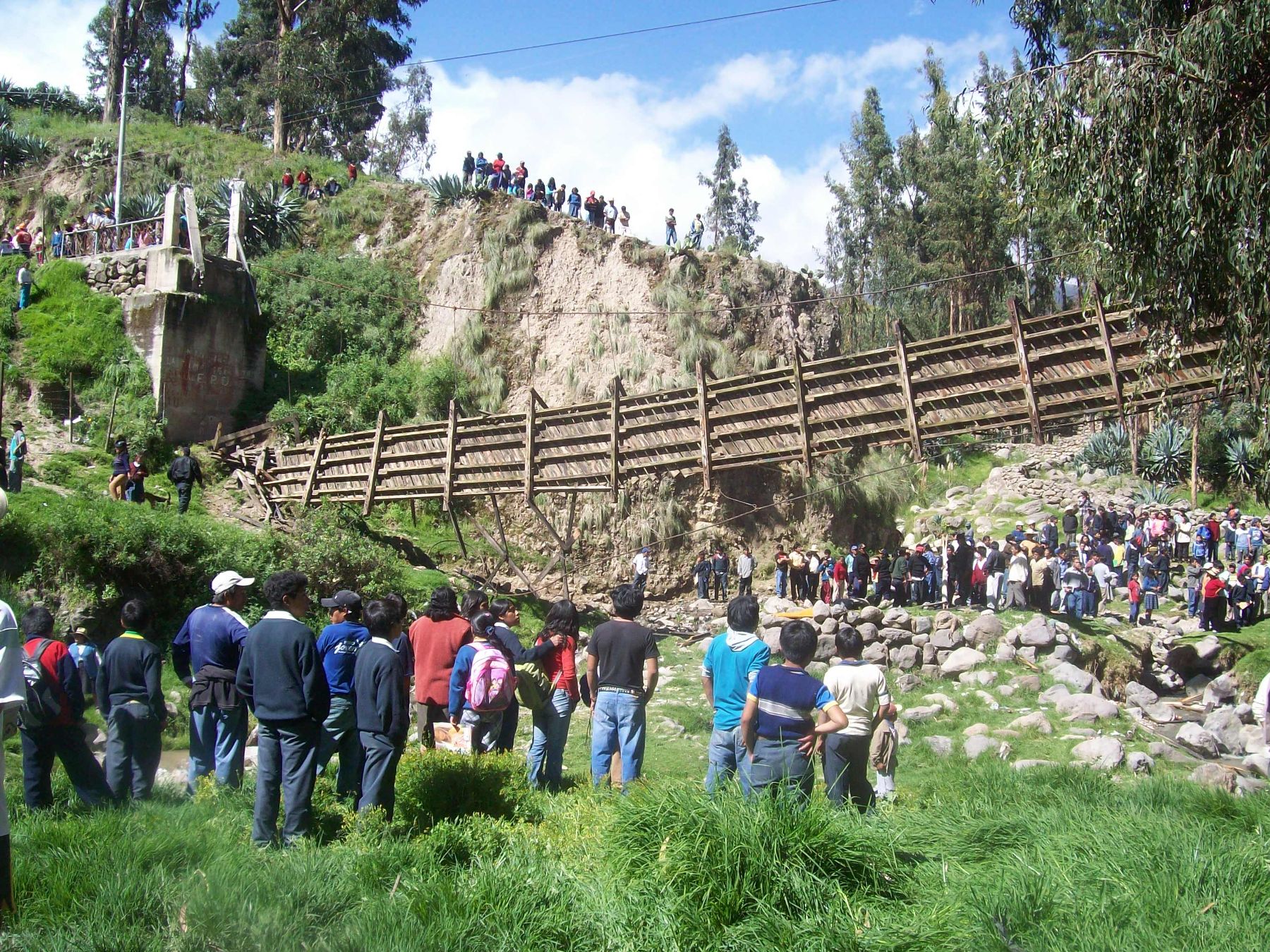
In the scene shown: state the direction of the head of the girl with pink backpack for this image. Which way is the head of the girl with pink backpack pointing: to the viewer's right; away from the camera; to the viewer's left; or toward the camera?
away from the camera

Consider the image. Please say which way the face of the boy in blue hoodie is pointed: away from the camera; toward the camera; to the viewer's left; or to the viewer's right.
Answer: away from the camera

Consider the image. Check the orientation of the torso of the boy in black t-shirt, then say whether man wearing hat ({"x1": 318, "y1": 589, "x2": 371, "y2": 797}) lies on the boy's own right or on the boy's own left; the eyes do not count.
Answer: on the boy's own left

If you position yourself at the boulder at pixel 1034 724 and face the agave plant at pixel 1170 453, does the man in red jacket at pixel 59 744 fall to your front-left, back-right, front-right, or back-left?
back-left

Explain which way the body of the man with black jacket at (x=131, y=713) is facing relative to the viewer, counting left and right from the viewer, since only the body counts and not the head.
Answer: facing away from the viewer

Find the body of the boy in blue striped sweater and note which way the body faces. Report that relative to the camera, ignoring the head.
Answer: away from the camera

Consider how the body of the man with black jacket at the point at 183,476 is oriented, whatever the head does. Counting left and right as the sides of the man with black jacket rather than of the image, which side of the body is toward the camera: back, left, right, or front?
back

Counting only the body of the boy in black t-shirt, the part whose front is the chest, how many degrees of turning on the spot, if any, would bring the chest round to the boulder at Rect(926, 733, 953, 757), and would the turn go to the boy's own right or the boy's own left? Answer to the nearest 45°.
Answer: approximately 45° to the boy's own right

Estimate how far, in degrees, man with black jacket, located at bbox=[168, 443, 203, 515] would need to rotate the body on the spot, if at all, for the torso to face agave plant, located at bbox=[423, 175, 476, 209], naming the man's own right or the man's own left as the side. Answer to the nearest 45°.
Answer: approximately 45° to the man's own right

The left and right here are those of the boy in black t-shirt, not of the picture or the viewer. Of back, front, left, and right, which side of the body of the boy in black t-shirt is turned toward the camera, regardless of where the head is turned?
back

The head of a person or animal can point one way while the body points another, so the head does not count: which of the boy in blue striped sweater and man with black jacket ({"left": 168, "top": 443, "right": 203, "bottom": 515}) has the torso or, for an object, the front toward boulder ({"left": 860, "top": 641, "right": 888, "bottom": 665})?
the boy in blue striped sweater

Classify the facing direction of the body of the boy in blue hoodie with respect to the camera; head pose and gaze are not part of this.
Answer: away from the camera

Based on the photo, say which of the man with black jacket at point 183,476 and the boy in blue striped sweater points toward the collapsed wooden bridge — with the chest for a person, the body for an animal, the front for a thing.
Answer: the boy in blue striped sweater
